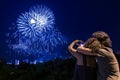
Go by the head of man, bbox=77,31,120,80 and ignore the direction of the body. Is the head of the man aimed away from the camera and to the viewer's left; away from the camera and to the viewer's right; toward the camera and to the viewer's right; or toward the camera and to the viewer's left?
away from the camera and to the viewer's left

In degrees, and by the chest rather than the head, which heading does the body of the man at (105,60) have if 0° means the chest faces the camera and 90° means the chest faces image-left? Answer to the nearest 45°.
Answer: approximately 135°

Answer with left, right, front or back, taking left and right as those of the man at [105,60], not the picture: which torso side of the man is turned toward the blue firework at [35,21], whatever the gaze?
front
